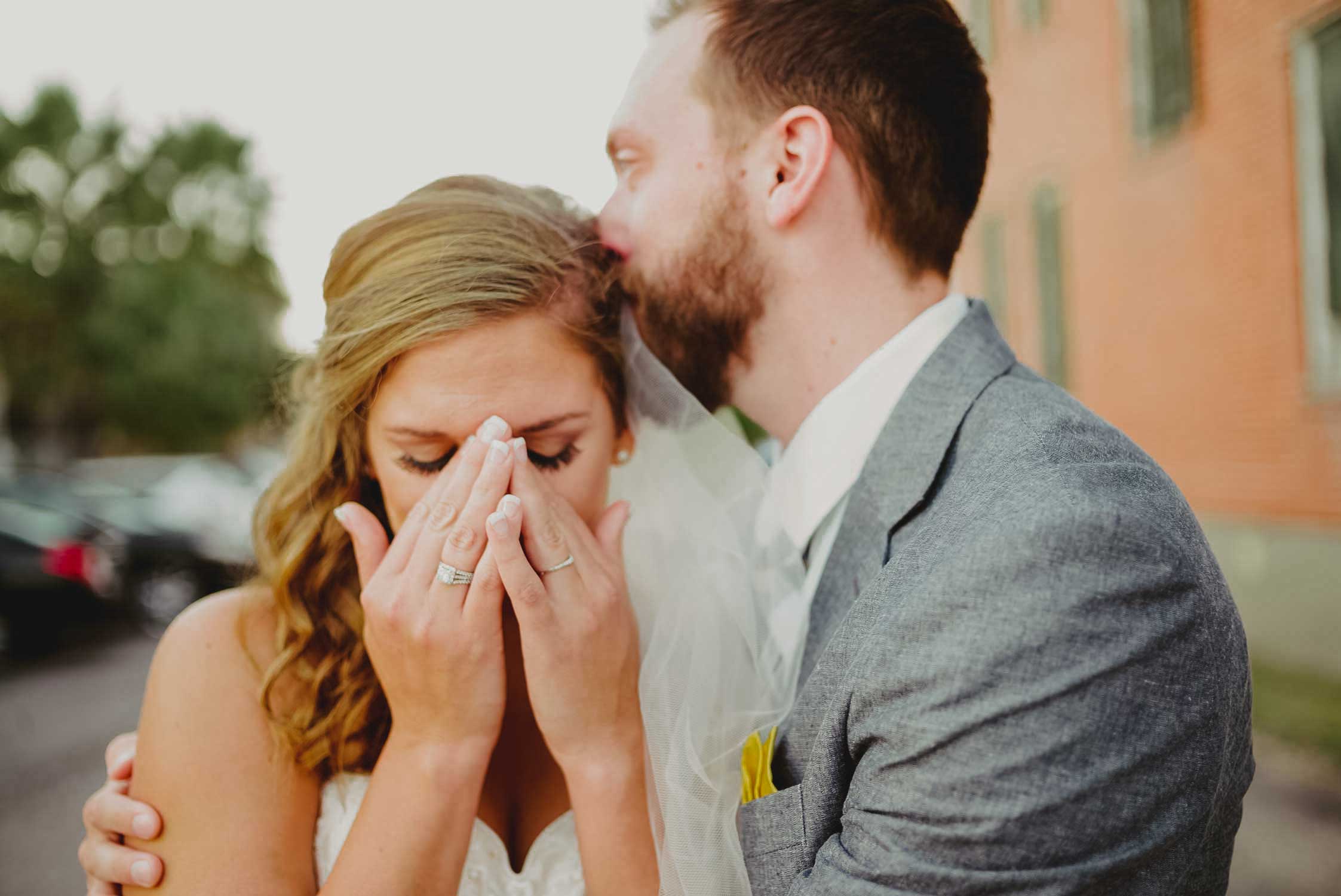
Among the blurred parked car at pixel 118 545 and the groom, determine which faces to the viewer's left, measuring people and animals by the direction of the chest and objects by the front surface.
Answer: the groom

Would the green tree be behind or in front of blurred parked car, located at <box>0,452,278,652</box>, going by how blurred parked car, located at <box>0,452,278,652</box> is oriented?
in front

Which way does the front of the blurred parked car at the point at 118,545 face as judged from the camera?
facing away from the viewer and to the right of the viewer

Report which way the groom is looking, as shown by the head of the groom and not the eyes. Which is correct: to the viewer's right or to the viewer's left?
to the viewer's left

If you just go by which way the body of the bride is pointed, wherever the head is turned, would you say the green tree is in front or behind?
behind

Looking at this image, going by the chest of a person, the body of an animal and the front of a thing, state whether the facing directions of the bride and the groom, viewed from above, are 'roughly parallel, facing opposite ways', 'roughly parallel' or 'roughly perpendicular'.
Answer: roughly perpendicular

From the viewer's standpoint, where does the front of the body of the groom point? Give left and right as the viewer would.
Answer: facing to the left of the viewer

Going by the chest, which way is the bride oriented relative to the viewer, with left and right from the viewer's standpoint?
facing the viewer

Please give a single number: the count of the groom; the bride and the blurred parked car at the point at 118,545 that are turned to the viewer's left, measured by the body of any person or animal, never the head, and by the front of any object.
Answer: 1

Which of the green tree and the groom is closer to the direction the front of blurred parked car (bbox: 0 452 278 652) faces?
the green tree

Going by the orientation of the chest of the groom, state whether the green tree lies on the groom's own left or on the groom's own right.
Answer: on the groom's own right
